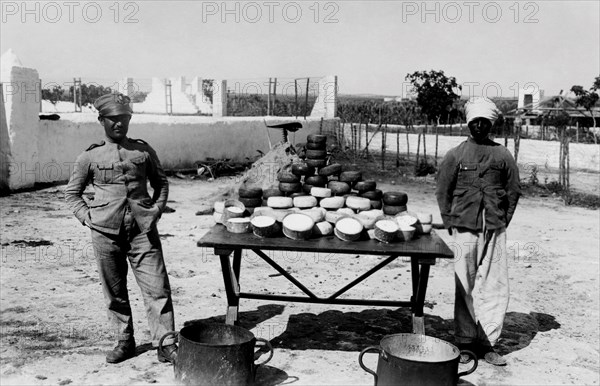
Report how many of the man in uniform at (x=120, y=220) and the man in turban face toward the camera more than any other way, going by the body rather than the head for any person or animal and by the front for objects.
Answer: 2

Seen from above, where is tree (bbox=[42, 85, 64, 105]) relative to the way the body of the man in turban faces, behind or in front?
behind

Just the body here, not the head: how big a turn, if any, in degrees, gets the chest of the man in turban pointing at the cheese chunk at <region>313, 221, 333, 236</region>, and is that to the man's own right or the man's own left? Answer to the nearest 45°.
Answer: approximately 90° to the man's own right

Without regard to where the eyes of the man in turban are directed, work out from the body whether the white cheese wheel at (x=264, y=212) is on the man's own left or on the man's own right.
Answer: on the man's own right

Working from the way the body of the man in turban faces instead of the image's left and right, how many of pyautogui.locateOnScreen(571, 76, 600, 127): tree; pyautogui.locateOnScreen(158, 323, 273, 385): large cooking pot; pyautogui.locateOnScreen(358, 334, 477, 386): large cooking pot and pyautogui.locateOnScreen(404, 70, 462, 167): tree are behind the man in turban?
2

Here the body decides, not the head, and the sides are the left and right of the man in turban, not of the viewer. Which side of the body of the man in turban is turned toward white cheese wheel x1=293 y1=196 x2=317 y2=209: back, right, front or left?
right
